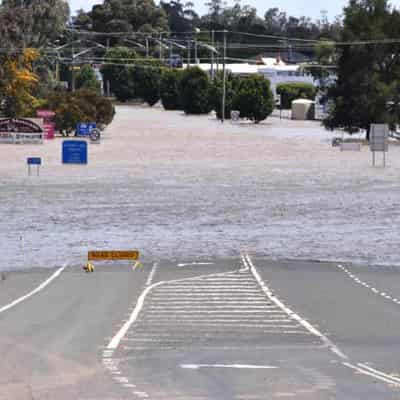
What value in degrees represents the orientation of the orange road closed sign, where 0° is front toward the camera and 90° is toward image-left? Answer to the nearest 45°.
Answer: approximately 0°
